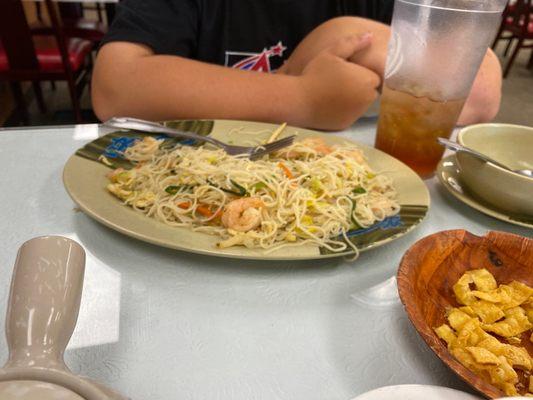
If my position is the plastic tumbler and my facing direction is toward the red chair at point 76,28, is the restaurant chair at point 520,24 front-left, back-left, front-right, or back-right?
front-right

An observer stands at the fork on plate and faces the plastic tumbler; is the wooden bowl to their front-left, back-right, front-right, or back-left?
front-right

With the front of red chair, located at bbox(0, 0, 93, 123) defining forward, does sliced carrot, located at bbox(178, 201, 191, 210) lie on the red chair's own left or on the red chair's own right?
on the red chair's own right

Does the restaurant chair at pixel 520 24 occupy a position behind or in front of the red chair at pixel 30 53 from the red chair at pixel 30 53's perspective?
in front

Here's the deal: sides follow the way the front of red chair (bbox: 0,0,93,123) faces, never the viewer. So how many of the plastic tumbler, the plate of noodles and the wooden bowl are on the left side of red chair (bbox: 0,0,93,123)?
0

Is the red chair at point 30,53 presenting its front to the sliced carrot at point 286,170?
no
